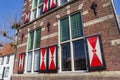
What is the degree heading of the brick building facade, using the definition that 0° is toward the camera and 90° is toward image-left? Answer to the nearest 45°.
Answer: approximately 45°
